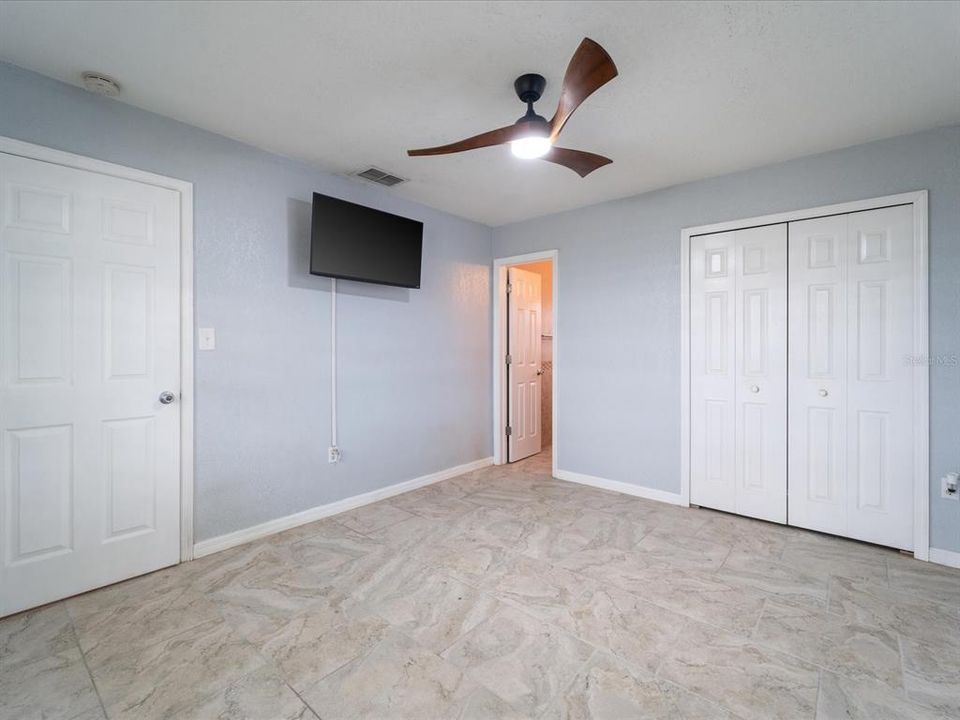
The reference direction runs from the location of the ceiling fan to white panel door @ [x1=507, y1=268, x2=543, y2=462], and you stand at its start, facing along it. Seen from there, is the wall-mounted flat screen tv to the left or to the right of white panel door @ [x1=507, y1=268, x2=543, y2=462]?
left

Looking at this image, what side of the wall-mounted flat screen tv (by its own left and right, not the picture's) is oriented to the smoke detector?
right

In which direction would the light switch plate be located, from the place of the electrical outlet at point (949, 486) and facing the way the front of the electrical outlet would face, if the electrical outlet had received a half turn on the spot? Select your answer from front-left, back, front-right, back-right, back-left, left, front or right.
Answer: back-left

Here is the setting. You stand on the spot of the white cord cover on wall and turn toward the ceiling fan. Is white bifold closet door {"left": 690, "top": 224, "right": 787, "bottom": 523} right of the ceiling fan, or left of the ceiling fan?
left

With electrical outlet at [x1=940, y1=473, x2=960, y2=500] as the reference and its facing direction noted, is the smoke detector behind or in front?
in front

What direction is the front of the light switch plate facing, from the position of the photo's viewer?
facing the viewer

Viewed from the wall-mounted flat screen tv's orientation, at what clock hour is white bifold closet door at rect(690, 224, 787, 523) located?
The white bifold closet door is roughly at 11 o'clock from the wall-mounted flat screen tv.

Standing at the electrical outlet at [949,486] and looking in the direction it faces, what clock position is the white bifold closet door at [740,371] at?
The white bifold closet door is roughly at 3 o'clock from the electrical outlet.

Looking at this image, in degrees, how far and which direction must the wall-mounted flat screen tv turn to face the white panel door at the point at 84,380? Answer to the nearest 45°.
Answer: approximately 90° to its right

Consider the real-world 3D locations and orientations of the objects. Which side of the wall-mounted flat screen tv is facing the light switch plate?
right

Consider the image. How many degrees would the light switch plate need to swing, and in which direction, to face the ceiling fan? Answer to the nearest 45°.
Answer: approximately 45° to its left

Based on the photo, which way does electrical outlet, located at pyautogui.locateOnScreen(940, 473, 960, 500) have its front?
toward the camera

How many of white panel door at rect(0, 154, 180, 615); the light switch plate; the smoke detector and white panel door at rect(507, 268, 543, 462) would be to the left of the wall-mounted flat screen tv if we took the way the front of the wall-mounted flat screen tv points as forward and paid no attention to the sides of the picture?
1

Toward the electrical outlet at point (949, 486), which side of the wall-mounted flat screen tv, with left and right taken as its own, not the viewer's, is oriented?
front

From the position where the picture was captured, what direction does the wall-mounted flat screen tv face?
facing the viewer and to the right of the viewer
